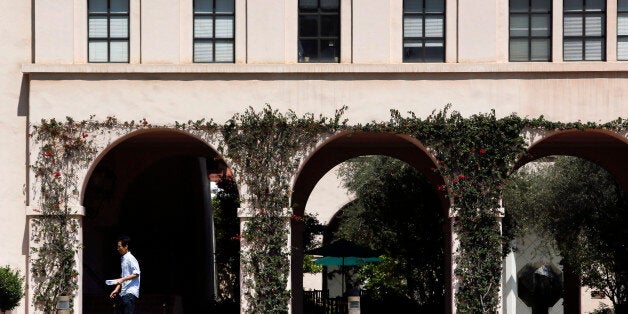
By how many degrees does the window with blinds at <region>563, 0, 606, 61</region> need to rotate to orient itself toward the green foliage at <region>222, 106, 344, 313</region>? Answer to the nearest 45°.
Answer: approximately 90° to its right

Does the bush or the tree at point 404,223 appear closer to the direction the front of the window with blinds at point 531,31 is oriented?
the bush

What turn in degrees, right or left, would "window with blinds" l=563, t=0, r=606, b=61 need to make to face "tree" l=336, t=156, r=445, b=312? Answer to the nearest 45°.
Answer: approximately 135° to its right

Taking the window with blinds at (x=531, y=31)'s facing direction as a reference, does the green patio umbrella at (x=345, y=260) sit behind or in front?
behind

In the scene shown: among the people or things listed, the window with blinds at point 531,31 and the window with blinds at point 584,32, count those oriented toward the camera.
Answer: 2

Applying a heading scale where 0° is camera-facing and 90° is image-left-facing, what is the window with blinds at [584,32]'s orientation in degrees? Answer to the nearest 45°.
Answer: approximately 0°

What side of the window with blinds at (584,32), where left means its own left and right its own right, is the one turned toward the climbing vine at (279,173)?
right

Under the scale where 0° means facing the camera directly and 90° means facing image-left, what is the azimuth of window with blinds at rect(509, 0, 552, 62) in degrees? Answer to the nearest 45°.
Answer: approximately 0°

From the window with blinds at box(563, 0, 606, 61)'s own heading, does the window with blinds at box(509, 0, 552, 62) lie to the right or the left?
on its right

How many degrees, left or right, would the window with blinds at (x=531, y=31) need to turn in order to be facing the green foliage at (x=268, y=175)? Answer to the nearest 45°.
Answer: approximately 90° to its right

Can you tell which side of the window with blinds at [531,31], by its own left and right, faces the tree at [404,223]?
back
